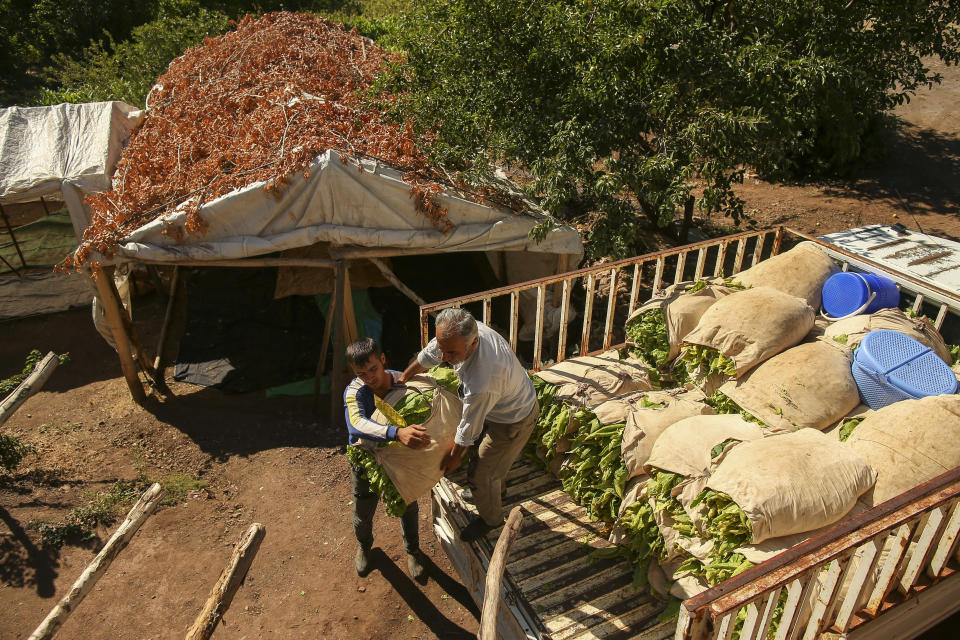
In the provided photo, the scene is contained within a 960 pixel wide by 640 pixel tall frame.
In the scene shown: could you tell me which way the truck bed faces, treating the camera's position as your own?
facing away from the viewer and to the right of the viewer

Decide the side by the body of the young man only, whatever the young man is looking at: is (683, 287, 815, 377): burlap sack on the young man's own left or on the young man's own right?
on the young man's own left

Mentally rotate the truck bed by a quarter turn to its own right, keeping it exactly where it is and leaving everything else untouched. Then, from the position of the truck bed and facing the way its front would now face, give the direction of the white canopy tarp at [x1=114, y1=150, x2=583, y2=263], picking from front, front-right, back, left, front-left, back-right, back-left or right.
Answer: back

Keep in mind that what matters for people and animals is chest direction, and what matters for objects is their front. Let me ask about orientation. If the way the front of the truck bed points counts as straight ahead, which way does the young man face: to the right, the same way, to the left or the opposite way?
to the right

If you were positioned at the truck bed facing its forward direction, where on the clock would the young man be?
The young man is roughly at 8 o'clock from the truck bed.

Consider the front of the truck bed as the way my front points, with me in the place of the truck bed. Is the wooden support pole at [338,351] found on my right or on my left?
on my left

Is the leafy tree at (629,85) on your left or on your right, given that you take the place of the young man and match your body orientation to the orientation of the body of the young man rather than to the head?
on your left

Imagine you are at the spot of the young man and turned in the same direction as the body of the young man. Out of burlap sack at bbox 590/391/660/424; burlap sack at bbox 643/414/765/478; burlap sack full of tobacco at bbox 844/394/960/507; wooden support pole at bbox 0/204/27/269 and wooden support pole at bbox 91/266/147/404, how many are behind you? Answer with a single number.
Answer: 2

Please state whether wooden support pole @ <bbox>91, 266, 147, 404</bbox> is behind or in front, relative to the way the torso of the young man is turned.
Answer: behind

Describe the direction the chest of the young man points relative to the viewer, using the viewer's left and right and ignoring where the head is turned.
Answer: facing the viewer and to the right of the viewer

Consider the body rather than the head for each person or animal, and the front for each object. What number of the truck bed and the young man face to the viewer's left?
0

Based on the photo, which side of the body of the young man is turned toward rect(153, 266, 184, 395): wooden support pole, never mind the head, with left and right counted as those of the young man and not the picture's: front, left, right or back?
back

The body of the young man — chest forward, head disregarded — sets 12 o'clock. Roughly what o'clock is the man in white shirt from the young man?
The man in white shirt is roughly at 11 o'clock from the young man.
